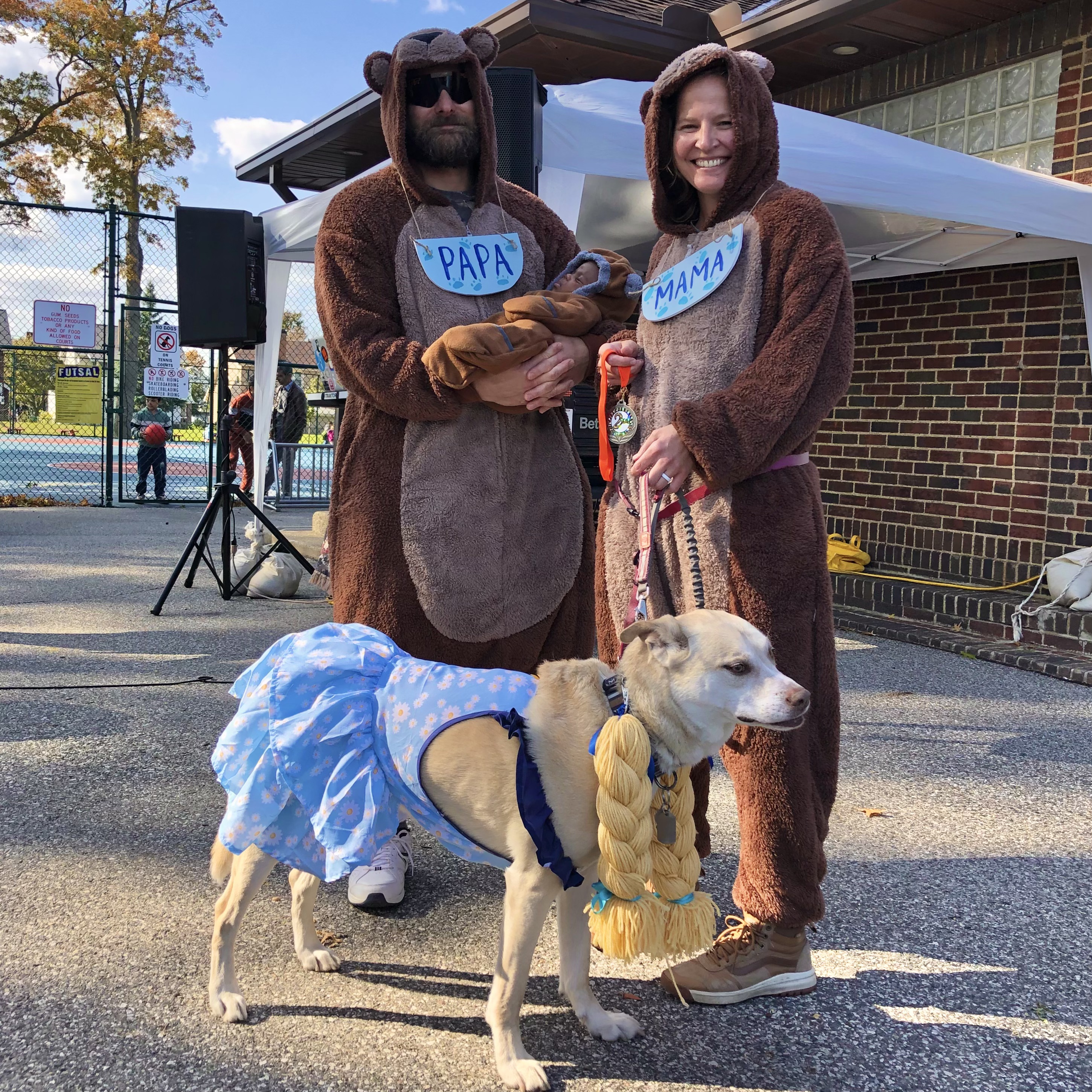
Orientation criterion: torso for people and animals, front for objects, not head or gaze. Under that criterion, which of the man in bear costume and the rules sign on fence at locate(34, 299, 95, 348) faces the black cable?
the rules sign on fence

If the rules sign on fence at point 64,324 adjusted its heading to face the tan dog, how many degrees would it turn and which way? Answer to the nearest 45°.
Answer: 0° — it already faces it

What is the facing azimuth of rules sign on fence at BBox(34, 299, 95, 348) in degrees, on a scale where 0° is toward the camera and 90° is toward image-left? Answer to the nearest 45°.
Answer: approximately 0°

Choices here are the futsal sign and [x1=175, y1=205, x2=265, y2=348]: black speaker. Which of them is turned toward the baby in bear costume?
the futsal sign

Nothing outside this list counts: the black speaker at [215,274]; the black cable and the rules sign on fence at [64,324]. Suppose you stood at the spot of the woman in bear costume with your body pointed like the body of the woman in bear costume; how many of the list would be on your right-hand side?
3

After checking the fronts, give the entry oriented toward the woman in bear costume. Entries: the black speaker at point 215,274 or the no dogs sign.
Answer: the no dogs sign
